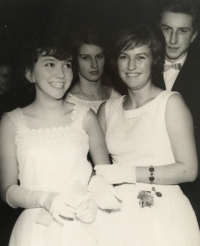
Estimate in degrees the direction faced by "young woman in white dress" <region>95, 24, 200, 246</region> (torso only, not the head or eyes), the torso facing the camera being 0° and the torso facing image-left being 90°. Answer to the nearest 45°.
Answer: approximately 45°

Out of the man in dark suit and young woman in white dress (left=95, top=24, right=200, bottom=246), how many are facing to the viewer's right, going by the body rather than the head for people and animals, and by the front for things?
0

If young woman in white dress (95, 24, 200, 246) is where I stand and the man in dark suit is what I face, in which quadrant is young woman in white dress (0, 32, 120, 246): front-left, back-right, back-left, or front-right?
back-left

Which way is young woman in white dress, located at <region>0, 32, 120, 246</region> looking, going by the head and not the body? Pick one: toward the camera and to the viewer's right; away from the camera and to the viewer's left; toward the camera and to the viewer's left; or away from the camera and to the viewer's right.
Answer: toward the camera and to the viewer's right

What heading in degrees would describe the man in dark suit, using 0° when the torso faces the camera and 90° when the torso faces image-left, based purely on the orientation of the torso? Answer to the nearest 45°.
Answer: approximately 45°
